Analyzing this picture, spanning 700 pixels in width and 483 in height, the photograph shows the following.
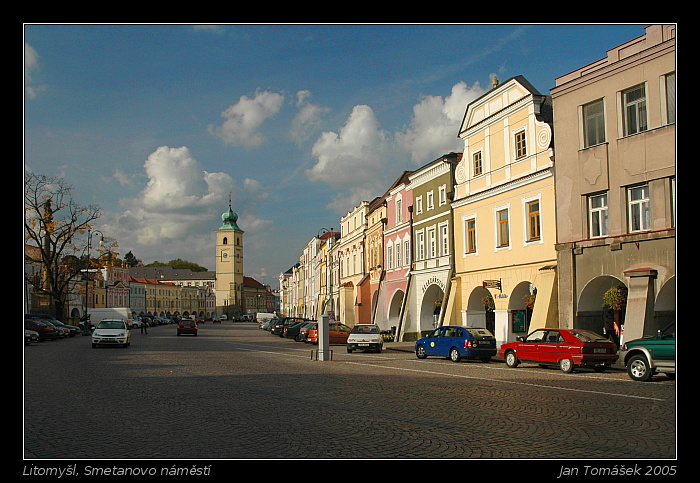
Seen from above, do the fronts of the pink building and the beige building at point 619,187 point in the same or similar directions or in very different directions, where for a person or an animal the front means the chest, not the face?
same or similar directions

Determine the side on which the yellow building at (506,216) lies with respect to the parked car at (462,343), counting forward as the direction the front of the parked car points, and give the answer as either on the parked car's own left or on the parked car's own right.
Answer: on the parked car's own right

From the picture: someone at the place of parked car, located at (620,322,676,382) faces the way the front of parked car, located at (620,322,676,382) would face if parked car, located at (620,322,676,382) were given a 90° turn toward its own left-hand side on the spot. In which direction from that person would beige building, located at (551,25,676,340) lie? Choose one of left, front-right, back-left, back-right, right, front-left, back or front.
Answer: back

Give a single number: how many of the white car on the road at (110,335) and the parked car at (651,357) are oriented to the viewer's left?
1

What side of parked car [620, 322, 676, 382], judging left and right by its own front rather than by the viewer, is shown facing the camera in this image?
left

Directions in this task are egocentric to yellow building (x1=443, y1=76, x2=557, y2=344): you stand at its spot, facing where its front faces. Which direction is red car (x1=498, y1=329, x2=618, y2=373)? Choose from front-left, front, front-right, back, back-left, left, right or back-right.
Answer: front-left

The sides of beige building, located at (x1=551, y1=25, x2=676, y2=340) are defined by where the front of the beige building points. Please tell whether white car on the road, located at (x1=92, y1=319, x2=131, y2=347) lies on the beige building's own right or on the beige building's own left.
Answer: on the beige building's own right

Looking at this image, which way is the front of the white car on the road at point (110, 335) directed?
toward the camera
